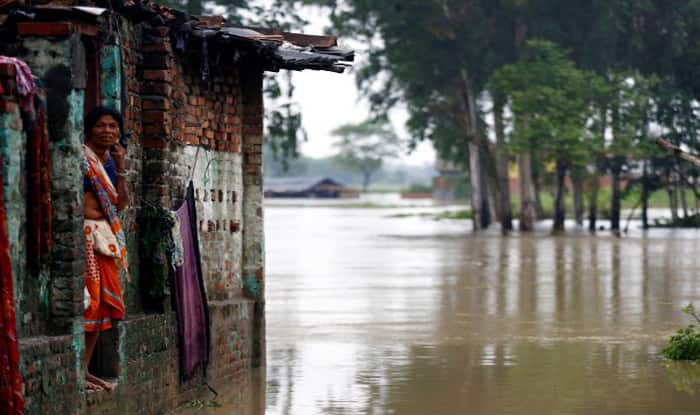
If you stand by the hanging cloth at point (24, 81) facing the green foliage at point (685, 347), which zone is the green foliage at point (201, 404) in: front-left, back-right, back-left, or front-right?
front-left

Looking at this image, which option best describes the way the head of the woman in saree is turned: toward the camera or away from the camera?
toward the camera

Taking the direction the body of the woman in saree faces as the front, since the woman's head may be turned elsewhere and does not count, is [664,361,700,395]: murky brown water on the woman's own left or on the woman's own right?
on the woman's own left

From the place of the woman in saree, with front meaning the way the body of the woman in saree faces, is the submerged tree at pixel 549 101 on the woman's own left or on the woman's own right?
on the woman's own left

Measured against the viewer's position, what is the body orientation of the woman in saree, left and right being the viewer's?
facing the viewer and to the right of the viewer
